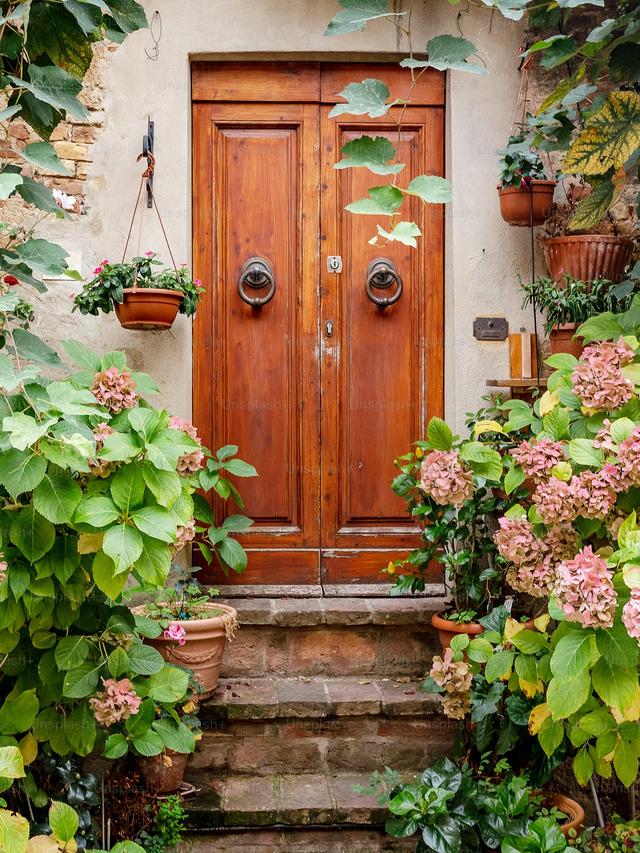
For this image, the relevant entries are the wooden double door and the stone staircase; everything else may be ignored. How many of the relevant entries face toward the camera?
2

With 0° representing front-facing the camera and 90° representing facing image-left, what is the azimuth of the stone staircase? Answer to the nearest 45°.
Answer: approximately 0°

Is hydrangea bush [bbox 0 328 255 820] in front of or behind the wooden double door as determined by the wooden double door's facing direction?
in front

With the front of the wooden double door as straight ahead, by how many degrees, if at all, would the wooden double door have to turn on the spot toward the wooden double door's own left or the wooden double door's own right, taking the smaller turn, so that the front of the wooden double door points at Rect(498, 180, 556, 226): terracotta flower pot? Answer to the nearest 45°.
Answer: approximately 90° to the wooden double door's own left
